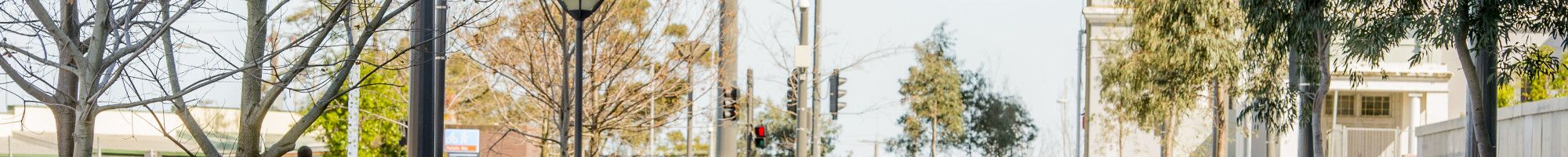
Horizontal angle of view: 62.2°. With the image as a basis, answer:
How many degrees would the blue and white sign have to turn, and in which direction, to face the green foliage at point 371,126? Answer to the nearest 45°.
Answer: approximately 135° to its right

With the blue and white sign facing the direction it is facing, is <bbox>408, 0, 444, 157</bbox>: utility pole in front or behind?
in front

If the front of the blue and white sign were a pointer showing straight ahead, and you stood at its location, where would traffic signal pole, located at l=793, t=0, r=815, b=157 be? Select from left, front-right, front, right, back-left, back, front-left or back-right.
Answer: back-left

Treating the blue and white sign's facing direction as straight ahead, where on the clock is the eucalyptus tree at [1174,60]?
The eucalyptus tree is roughly at 10 o'clock from the blue and white sign.

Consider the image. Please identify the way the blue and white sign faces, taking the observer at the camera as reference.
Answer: facing the viewer

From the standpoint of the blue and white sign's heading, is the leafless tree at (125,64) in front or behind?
in front

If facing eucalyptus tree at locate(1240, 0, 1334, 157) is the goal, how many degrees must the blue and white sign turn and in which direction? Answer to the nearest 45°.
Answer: approximately 45° to its left
